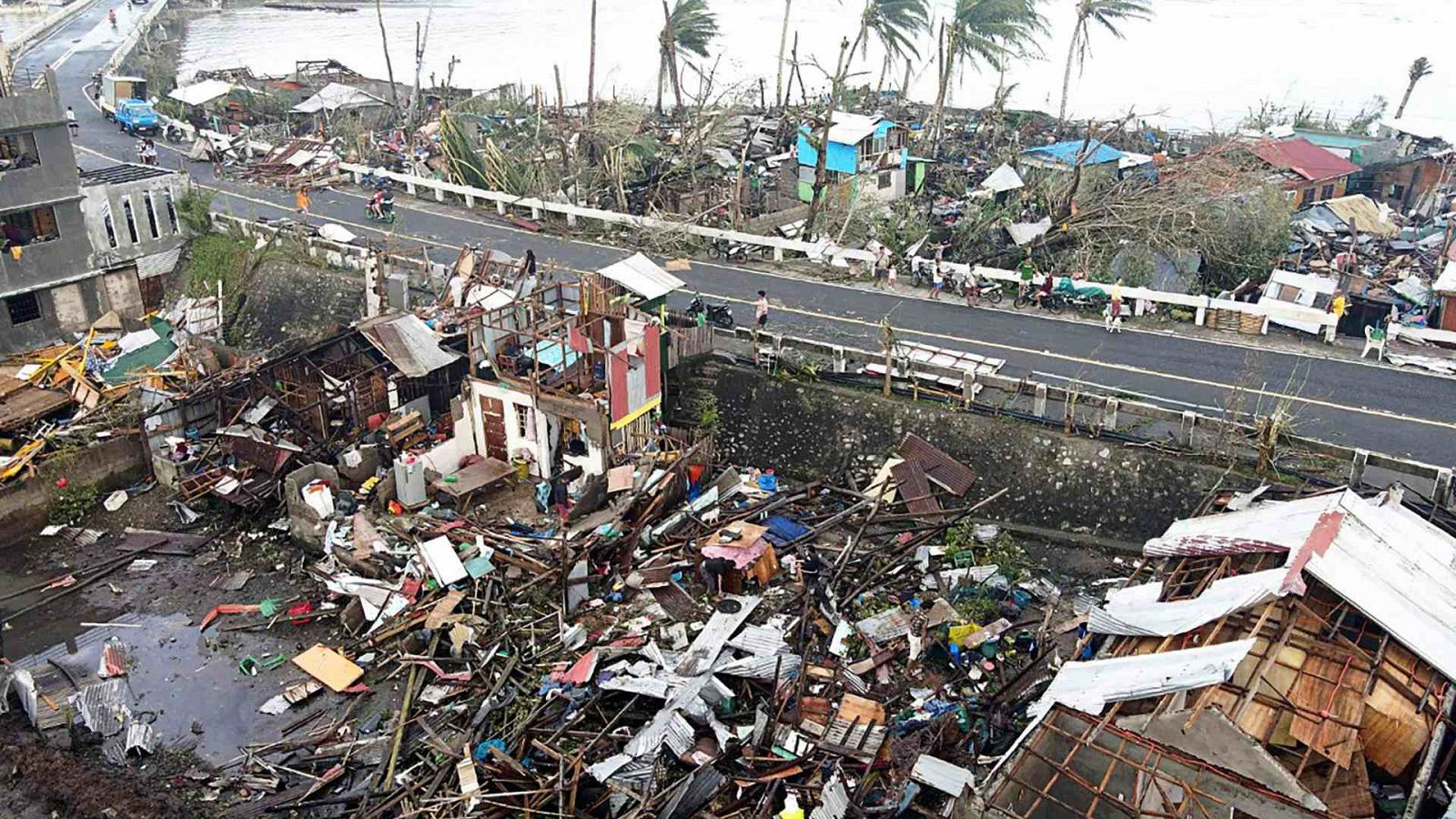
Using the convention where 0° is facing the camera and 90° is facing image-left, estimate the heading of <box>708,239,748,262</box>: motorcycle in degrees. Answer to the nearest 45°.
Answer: approximately 90°

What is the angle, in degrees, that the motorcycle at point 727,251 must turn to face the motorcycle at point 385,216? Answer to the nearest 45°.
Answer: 0° — it already faces it

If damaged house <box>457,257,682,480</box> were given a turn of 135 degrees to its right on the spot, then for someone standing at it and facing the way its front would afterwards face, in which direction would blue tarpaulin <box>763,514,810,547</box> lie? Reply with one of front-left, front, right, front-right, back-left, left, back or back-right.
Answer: back-right

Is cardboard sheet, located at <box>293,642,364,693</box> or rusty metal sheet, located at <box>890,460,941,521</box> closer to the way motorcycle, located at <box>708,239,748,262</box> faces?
the cardboard sheet

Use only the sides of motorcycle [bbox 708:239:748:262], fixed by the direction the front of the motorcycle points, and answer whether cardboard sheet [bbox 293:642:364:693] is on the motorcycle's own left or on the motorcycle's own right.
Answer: on the motorcycle's own left

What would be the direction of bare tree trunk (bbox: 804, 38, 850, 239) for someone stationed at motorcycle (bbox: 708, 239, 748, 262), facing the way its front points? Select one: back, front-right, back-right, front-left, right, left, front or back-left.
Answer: back-right

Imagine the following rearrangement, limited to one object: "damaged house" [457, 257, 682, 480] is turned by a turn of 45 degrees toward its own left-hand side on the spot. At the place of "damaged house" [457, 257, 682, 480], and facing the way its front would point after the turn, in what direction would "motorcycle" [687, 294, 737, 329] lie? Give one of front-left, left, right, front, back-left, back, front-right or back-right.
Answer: back-left

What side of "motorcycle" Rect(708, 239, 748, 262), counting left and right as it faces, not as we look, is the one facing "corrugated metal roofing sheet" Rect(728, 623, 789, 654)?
left

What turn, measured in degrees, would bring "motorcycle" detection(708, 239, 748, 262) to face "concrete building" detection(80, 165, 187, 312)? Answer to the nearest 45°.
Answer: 0° — it already faces it

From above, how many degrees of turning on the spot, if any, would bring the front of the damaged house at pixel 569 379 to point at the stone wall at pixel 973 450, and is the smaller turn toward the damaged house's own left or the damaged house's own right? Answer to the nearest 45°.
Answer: approximately 135° to the damaged house's own left
